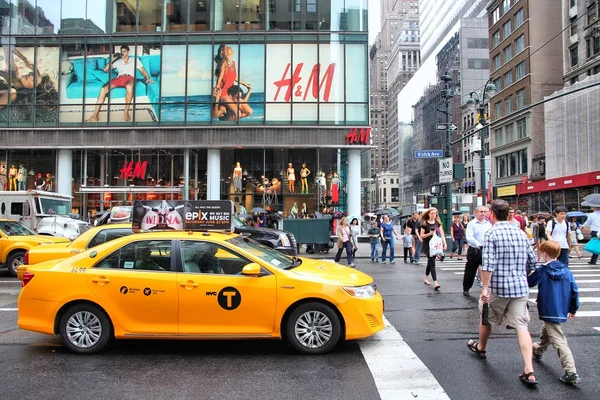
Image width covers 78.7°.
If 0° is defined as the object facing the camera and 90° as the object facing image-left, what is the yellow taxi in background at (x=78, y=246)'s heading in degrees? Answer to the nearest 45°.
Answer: approximately 270°

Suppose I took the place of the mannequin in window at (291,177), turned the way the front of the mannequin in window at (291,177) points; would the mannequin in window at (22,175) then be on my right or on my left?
on my right

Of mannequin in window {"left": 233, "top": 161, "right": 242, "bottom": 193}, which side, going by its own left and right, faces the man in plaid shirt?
front

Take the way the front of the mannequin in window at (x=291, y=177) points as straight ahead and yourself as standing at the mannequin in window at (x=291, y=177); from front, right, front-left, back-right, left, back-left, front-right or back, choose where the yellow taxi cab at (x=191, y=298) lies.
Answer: front

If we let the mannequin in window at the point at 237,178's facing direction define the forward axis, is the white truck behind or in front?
in front

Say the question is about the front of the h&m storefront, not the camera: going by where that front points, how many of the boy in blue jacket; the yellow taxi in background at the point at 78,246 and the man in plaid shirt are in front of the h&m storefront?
3

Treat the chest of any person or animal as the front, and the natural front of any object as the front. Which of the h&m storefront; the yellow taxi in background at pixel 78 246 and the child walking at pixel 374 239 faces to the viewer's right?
the yellow taxi in background

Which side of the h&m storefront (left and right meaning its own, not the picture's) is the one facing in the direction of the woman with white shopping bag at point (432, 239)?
front

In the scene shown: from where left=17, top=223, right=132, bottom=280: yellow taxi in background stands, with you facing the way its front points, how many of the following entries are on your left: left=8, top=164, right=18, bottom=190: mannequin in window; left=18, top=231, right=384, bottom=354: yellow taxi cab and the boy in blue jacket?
1

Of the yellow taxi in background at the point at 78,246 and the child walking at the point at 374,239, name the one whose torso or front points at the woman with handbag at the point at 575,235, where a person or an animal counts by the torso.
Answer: the yellow taxi in background

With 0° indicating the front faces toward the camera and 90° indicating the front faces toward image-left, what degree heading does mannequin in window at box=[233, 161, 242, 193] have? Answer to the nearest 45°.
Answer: approximately 0°

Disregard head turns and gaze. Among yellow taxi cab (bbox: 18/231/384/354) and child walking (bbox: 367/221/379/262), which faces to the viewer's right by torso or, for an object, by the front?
the yellow taxi cab

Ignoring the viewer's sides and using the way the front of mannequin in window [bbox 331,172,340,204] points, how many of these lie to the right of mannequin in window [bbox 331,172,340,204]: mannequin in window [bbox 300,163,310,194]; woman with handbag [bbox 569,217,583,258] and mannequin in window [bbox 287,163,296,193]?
2

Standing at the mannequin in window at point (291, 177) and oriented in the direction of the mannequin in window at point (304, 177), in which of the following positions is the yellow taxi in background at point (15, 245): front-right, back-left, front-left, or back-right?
back-right

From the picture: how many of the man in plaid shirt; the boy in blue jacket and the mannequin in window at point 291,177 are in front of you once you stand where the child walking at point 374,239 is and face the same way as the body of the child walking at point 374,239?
2

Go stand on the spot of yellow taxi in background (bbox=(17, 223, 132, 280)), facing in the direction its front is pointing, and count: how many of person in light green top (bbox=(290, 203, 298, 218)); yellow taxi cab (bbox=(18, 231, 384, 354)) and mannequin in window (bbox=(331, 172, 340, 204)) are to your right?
1

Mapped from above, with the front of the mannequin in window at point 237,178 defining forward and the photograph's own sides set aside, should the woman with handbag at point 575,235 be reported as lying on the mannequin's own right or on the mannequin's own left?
on the mannequin's own left

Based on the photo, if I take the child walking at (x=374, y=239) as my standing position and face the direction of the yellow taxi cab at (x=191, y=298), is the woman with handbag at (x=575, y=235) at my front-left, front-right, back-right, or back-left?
back-left
